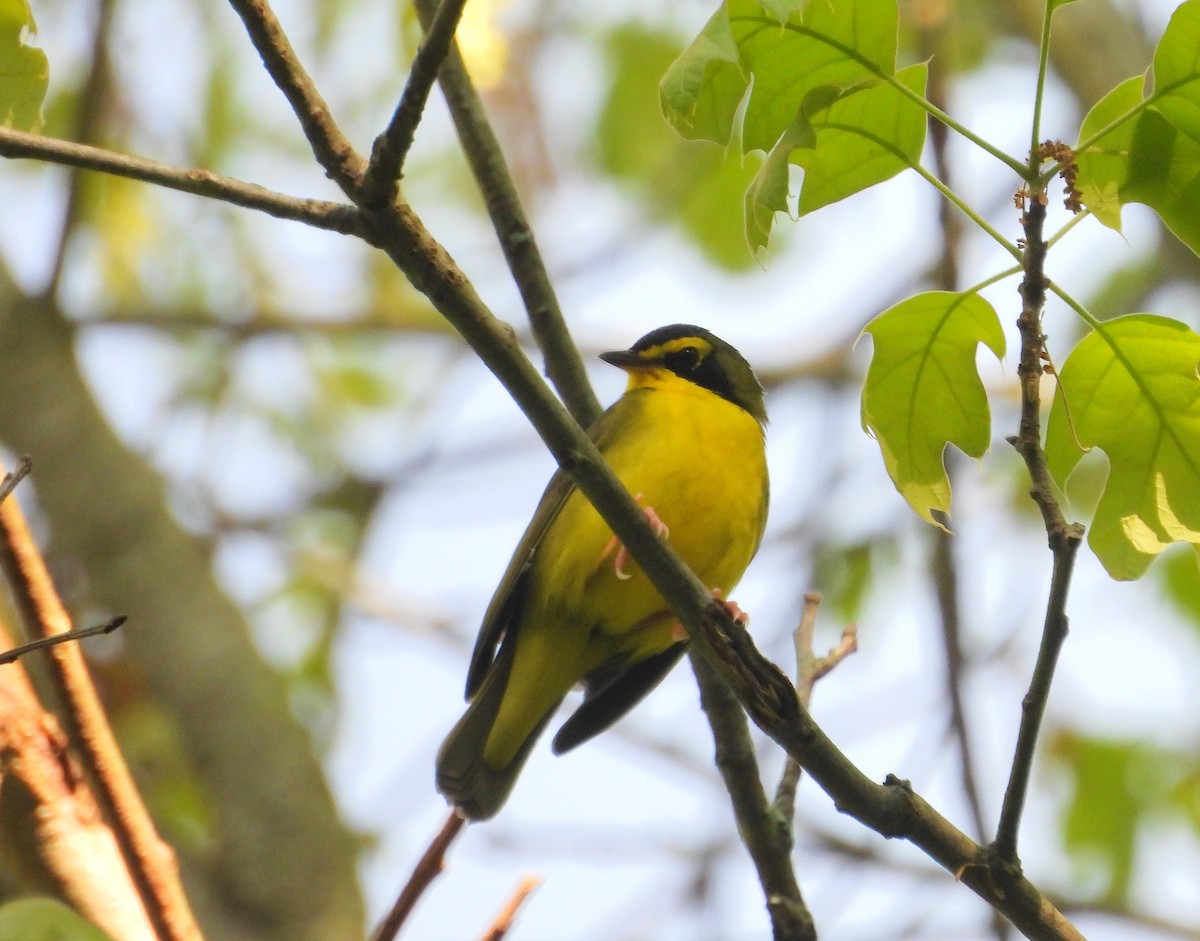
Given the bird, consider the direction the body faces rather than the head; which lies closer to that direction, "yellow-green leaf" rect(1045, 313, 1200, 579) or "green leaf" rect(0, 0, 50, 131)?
the yellow-green leaf

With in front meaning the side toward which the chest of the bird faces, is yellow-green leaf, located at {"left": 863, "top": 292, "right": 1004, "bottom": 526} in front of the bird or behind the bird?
in front

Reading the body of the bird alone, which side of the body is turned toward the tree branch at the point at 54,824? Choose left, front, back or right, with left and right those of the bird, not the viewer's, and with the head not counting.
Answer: right

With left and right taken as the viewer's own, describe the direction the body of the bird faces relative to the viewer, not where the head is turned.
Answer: facing the viewer and to the right of the viewer

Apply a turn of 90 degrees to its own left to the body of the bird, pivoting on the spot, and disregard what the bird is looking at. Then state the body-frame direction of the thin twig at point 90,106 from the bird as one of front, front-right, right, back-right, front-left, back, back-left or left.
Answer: back-left

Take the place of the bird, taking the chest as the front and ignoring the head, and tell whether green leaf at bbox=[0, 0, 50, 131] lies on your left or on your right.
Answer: on your right

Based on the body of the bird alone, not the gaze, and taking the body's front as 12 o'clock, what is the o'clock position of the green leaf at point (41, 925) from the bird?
The green leaf is roughly at 2 o'clock from the bird.
